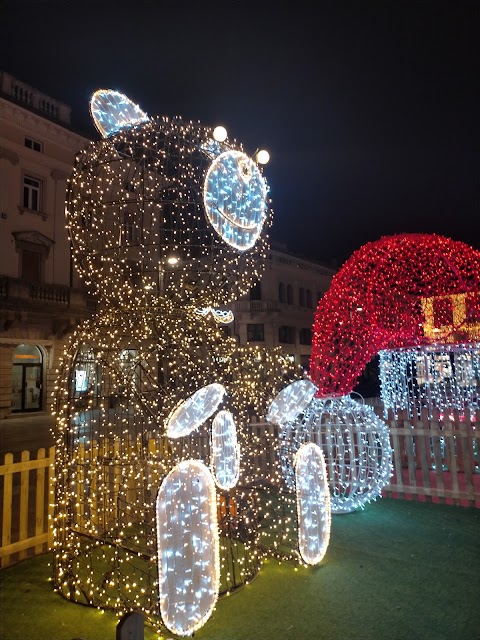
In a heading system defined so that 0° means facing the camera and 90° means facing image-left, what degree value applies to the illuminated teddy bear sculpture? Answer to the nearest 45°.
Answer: approximately 315°

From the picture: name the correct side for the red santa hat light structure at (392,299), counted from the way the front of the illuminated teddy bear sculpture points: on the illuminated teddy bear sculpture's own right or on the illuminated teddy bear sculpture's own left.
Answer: on the illuminated teddy bear sculpture's own left

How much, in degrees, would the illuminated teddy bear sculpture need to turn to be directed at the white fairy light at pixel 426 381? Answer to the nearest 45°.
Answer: approximately 90° to its left
